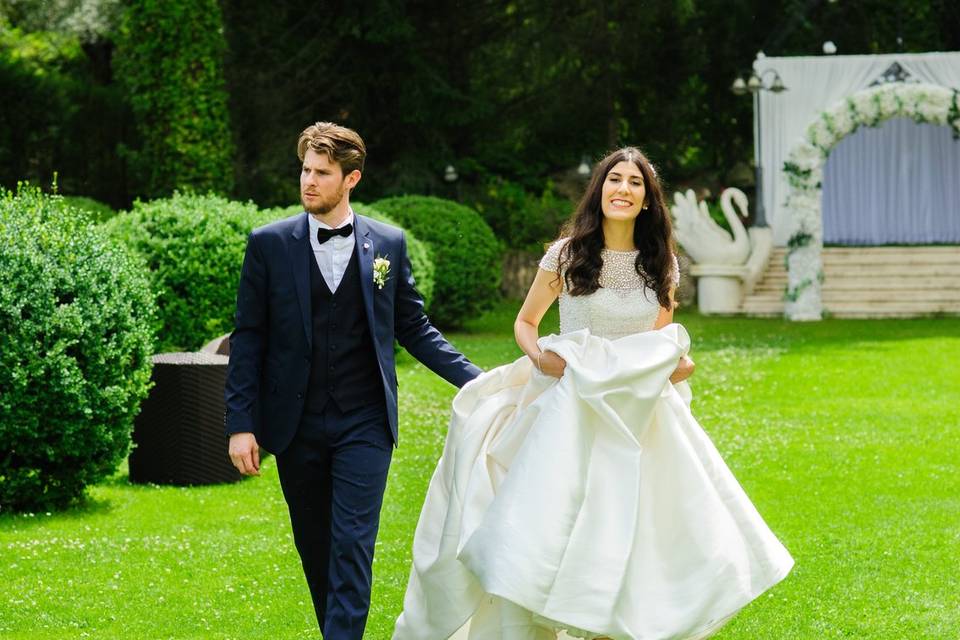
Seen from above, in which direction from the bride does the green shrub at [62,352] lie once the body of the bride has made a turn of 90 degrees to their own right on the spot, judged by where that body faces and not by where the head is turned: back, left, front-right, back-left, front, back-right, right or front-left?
front-right

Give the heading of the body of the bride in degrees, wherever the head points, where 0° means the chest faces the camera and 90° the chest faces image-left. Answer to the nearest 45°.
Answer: approximately 0°

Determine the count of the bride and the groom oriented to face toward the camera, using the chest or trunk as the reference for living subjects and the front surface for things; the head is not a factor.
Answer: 2

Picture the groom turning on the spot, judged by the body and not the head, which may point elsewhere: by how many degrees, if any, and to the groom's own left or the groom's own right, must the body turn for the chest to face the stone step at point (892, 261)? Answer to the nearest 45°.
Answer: approximately 135° to the groom's own left

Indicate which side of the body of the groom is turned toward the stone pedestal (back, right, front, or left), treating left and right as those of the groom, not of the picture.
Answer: back

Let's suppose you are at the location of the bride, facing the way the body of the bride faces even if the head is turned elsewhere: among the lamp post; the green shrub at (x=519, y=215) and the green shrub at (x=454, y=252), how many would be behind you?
3

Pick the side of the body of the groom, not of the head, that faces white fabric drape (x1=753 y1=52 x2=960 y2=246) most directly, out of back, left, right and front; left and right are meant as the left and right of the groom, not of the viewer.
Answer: back

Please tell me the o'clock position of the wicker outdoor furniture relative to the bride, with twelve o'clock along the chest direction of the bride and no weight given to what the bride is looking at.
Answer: The wicker outdoor furniture is roughly at 5 o'clock from the bride.

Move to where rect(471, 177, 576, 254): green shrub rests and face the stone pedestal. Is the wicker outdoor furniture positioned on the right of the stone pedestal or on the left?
right

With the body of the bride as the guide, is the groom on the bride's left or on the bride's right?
on the bride's right
